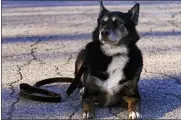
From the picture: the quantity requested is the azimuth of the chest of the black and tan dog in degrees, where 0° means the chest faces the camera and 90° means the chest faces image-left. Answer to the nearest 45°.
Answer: approximately 0°
